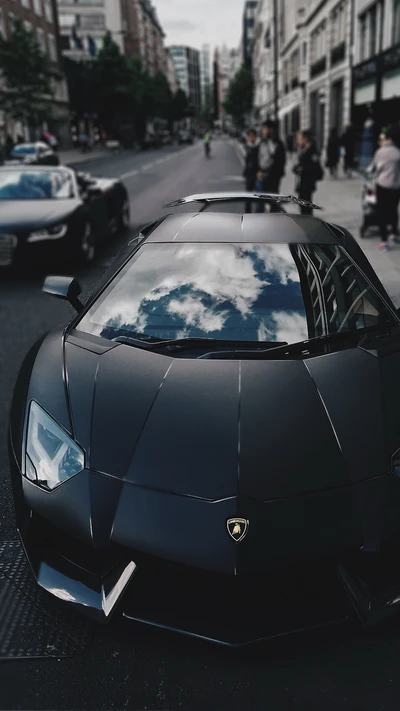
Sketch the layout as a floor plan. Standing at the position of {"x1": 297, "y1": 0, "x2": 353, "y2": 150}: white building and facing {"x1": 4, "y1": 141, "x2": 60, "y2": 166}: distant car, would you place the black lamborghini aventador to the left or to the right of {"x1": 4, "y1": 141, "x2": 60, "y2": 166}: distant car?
left

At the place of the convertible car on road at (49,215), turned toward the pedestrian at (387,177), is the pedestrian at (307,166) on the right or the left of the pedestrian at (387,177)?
left

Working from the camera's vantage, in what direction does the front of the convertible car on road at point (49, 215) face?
facing the viewer and to the left of the viewer

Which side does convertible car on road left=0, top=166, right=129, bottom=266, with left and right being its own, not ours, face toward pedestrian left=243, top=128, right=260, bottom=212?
back

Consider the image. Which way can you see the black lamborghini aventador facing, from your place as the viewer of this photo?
facing the viewer

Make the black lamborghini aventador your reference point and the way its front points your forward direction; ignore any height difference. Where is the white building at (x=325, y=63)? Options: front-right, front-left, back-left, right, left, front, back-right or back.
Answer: back

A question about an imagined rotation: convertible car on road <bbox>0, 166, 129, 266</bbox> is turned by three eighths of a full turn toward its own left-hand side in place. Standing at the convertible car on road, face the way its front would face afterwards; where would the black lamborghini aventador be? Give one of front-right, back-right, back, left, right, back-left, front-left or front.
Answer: right

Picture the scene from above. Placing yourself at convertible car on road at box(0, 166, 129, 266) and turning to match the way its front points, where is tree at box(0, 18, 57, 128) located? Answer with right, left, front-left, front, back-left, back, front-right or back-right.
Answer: back-right

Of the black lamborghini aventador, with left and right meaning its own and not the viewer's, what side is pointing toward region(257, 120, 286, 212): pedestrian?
back

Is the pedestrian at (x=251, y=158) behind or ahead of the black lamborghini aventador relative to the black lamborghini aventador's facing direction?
behind

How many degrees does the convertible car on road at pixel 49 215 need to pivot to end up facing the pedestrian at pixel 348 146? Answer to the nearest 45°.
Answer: approximately 180°
